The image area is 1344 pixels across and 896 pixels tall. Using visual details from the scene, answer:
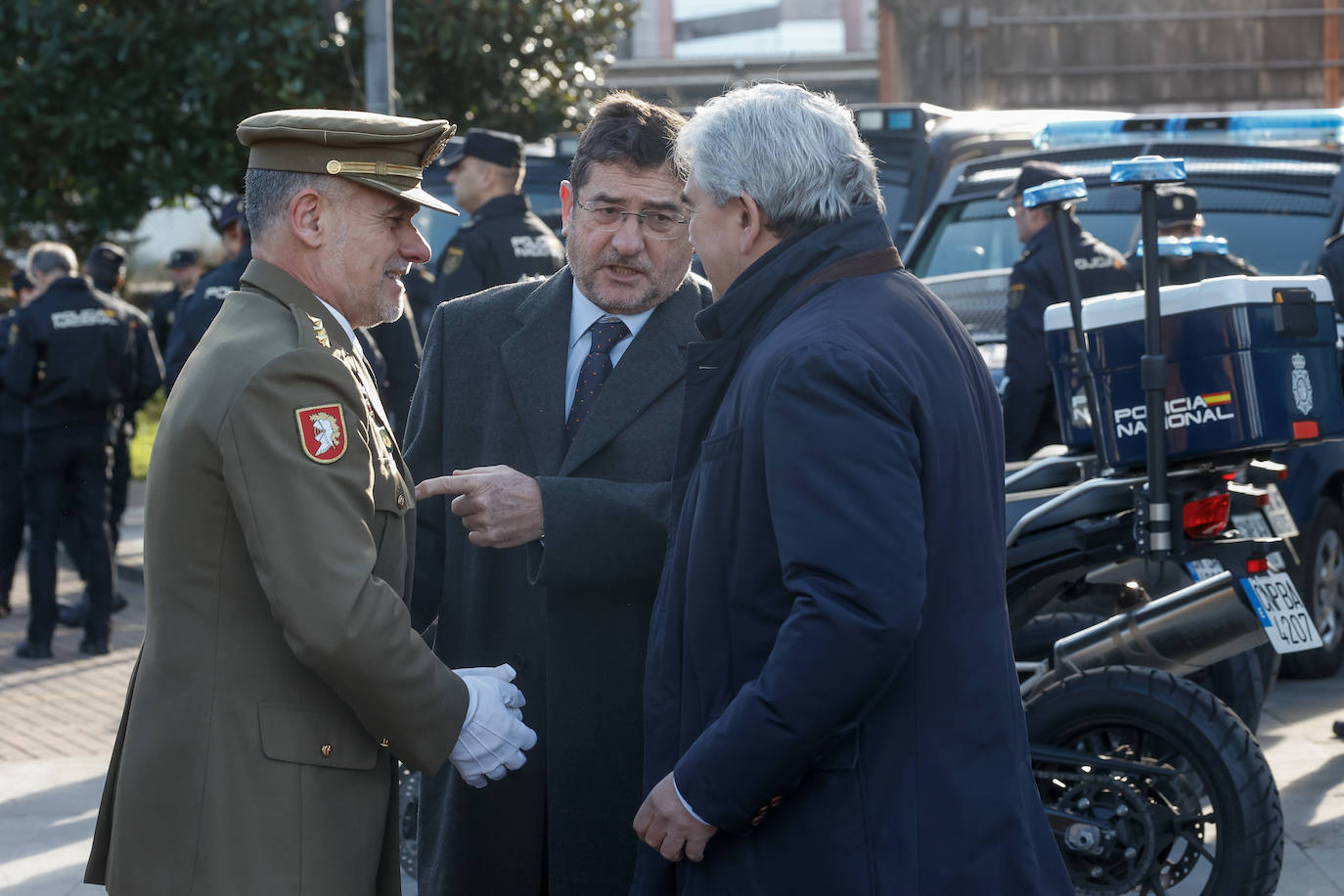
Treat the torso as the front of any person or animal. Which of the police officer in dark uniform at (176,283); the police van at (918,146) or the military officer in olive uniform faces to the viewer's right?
the military officer in olive uniform

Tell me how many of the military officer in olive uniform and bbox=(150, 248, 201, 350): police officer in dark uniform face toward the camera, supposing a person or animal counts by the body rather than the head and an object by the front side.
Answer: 1

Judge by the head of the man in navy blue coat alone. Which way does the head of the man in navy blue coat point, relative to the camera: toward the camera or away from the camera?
away from the camera

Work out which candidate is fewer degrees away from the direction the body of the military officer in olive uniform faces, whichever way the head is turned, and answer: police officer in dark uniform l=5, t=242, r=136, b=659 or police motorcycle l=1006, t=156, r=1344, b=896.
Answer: the police motorcycle

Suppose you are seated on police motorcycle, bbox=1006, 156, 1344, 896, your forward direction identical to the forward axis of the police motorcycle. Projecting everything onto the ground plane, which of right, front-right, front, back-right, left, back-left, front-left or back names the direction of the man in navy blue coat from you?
back-left

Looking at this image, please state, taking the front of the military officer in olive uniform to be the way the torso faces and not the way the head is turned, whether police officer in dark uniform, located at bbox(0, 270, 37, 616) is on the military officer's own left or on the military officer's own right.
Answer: on the military officer's own left

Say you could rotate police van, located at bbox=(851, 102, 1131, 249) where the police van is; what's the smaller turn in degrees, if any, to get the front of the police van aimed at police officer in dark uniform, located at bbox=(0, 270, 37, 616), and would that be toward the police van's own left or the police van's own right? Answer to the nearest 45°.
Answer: approximately 45° to the police van's own right
